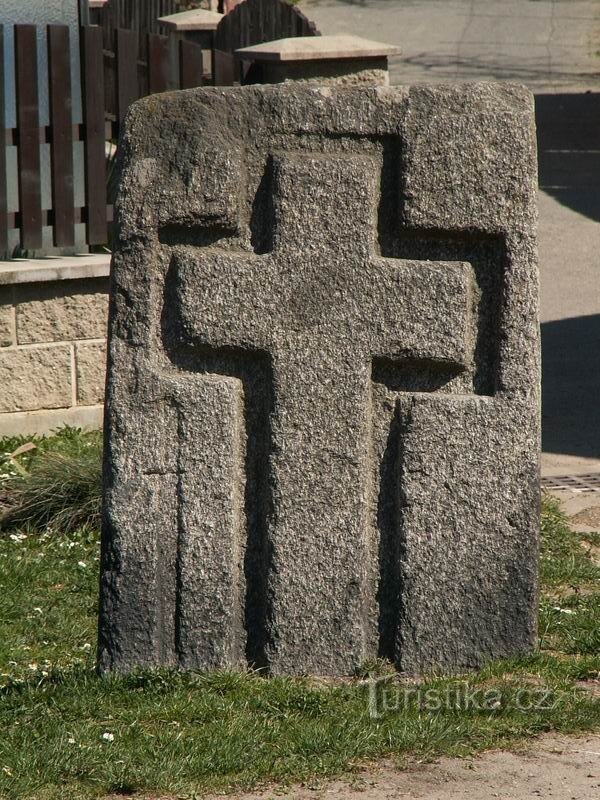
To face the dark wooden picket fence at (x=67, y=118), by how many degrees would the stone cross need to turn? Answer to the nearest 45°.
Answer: approximately 180°

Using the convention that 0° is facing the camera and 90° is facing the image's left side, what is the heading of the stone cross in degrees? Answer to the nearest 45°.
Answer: approximately 0°

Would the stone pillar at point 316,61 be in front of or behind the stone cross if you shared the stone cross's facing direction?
behind

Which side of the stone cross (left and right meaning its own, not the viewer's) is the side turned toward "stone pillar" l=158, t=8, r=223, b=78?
back
